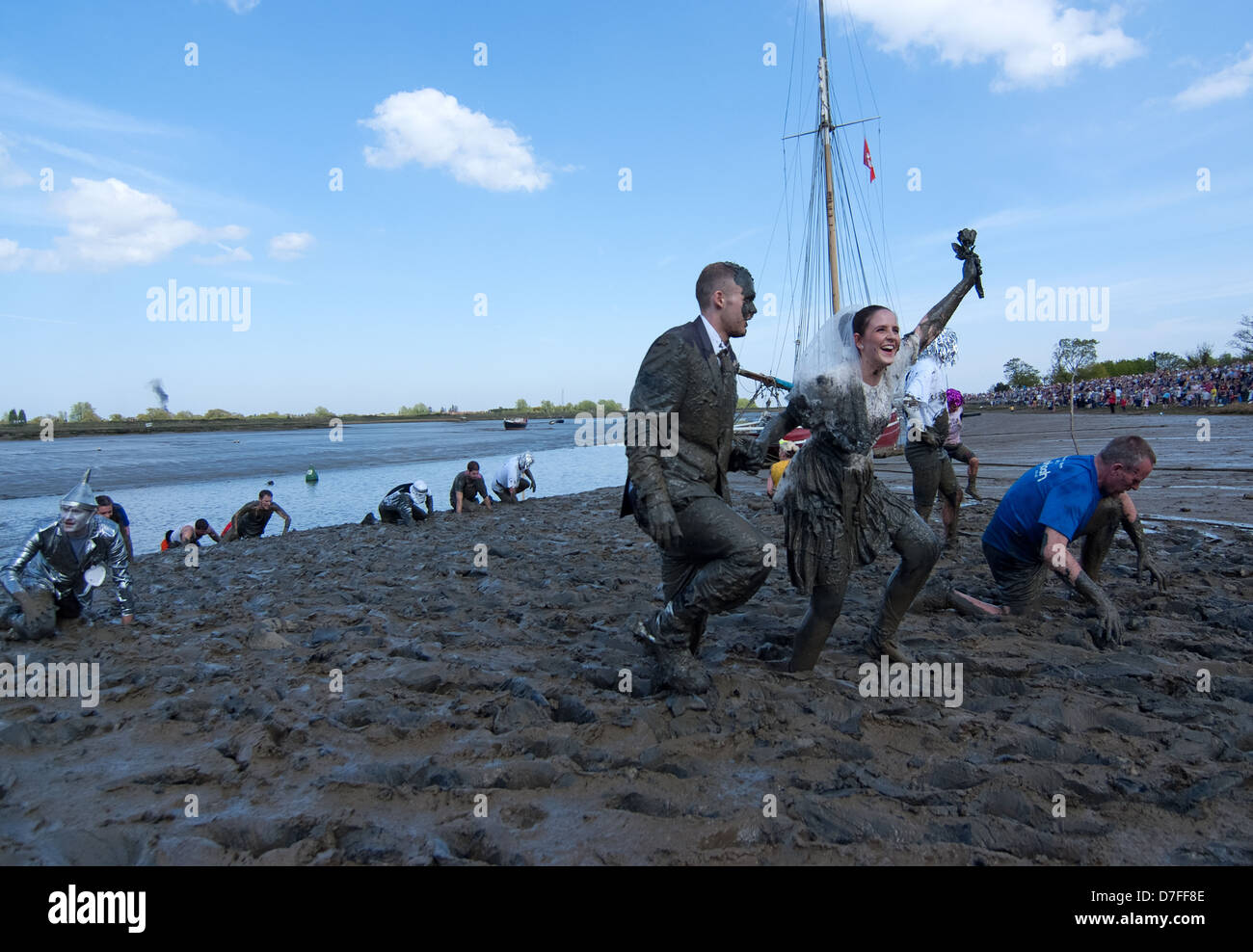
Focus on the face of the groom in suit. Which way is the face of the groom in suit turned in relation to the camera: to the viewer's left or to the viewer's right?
to the viewer's right

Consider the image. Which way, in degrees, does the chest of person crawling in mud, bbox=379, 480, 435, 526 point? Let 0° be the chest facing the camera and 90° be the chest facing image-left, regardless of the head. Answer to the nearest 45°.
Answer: approximately 315°

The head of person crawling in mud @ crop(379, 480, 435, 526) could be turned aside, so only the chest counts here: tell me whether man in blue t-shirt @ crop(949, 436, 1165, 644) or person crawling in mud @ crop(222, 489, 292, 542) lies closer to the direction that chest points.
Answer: the man in blue t-shirt

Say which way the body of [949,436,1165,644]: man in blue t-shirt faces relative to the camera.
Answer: to the viewer's right

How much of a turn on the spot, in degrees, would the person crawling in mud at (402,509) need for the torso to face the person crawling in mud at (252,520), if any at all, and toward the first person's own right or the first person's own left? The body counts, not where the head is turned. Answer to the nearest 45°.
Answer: approximately 135° to the first person's own right
